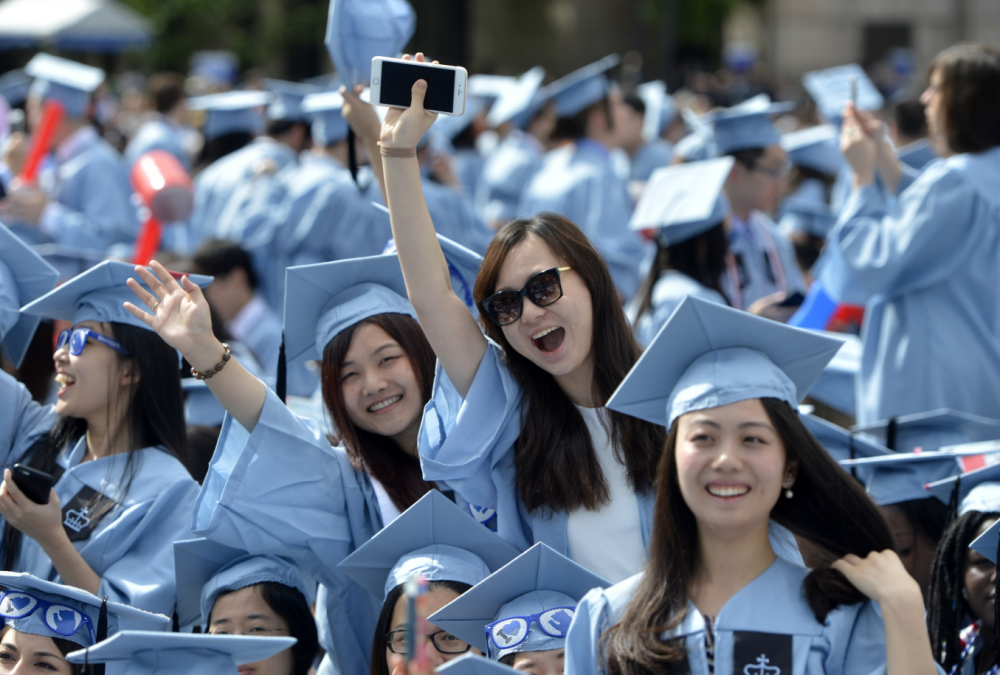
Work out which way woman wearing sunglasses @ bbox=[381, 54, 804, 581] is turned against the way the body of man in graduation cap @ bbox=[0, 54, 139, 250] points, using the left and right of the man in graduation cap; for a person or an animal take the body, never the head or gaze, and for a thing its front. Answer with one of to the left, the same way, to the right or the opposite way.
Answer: to the left

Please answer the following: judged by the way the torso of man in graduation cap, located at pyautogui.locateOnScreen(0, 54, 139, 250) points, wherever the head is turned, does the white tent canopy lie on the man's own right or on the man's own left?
on the man's own right

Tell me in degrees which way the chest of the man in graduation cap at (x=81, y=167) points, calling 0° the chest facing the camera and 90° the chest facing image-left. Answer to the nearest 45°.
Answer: approximately 90°

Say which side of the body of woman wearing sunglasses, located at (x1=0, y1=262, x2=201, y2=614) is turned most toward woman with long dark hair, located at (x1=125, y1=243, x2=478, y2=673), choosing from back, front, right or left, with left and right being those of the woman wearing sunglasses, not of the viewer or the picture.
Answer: left

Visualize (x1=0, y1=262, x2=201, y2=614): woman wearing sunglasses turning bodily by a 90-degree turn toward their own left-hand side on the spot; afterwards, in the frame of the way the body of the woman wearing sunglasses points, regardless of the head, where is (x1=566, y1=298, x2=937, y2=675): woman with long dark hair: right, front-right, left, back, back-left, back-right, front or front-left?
front

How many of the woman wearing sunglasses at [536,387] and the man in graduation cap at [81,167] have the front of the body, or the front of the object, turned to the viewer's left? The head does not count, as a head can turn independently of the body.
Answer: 1

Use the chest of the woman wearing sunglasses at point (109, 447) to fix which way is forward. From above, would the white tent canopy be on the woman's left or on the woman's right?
on the woman's right

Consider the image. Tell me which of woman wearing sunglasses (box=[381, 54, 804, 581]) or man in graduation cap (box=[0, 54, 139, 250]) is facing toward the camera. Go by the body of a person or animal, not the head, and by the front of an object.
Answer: the woman wearing sunglasses

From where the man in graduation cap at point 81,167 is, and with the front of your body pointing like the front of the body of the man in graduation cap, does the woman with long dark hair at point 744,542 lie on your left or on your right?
on your left

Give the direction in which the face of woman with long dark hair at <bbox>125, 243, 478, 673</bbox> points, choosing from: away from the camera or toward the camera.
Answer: toward the camera

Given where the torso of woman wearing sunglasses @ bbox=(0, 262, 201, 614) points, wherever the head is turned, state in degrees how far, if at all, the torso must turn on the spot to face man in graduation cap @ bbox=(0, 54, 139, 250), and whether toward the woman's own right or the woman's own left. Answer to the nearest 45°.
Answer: approximately 135° to the woman's own right

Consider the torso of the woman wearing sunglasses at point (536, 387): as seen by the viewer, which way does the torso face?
toward the camera

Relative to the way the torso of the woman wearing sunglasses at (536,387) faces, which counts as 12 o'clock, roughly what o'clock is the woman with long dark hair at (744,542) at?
The woman with long dark hair is roughly at 11 o'clock from the woman wearing sunglasses.
